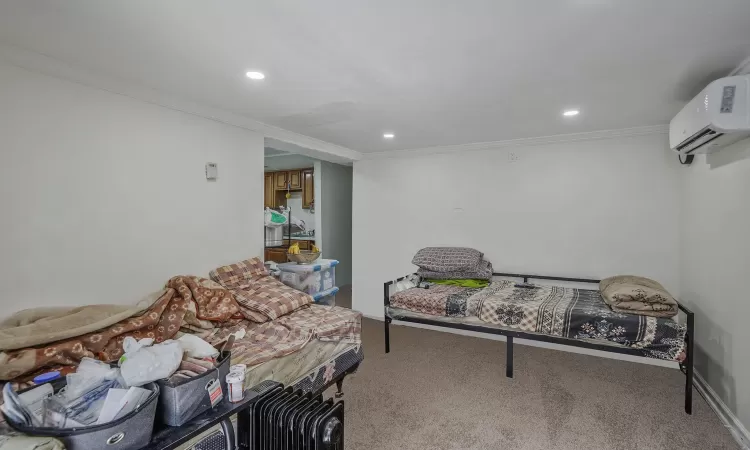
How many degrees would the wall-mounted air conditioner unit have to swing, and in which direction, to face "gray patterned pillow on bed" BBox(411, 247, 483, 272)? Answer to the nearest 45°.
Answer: approximately 45° to its right

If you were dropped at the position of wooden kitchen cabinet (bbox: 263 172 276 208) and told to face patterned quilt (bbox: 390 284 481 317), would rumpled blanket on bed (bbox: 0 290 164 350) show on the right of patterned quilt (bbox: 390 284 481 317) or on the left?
right

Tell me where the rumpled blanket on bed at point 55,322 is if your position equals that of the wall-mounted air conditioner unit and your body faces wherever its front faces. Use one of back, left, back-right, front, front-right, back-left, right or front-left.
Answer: front

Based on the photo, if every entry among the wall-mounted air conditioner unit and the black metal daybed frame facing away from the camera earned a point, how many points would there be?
0

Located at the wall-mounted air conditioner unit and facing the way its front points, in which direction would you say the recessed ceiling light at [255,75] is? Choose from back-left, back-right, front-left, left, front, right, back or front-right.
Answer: front

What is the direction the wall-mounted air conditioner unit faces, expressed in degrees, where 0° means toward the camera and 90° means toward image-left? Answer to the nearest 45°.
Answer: approximately 45°
